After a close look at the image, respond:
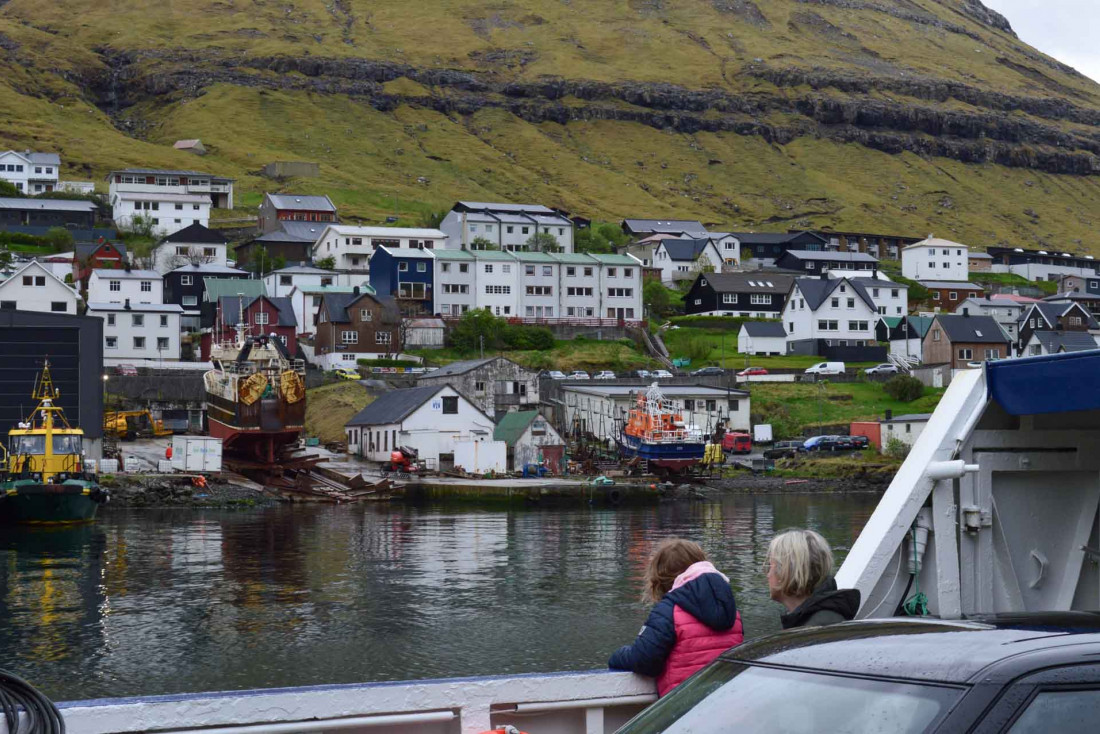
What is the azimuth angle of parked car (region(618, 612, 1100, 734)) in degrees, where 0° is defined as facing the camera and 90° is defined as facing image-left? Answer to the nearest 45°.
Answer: approximately 45°

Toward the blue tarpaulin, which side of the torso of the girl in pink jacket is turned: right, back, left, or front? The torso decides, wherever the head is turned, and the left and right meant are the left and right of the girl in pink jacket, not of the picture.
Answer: right

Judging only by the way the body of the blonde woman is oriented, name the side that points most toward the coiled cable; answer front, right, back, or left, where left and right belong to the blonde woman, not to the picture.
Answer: left

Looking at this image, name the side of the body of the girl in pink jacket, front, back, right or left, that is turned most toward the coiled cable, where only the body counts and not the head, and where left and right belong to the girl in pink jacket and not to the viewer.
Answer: left

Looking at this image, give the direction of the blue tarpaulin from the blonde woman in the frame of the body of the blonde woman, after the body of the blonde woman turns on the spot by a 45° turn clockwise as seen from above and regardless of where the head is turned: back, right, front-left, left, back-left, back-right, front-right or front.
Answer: front-right

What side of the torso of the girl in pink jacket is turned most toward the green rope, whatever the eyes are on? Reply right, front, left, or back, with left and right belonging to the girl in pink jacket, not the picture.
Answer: right

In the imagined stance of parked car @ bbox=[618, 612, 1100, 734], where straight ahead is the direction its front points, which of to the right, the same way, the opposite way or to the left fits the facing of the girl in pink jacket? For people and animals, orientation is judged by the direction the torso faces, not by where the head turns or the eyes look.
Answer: to the right

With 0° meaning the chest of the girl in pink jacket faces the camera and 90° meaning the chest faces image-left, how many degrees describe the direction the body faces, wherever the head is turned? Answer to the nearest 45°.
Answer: approximately 135°

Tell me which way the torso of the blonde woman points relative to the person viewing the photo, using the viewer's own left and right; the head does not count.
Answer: facing away from the viewer and to the left of the viewer
